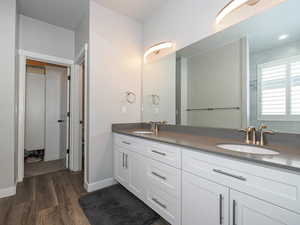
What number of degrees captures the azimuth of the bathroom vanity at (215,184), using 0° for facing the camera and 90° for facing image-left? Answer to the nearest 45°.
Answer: approximately 45°
